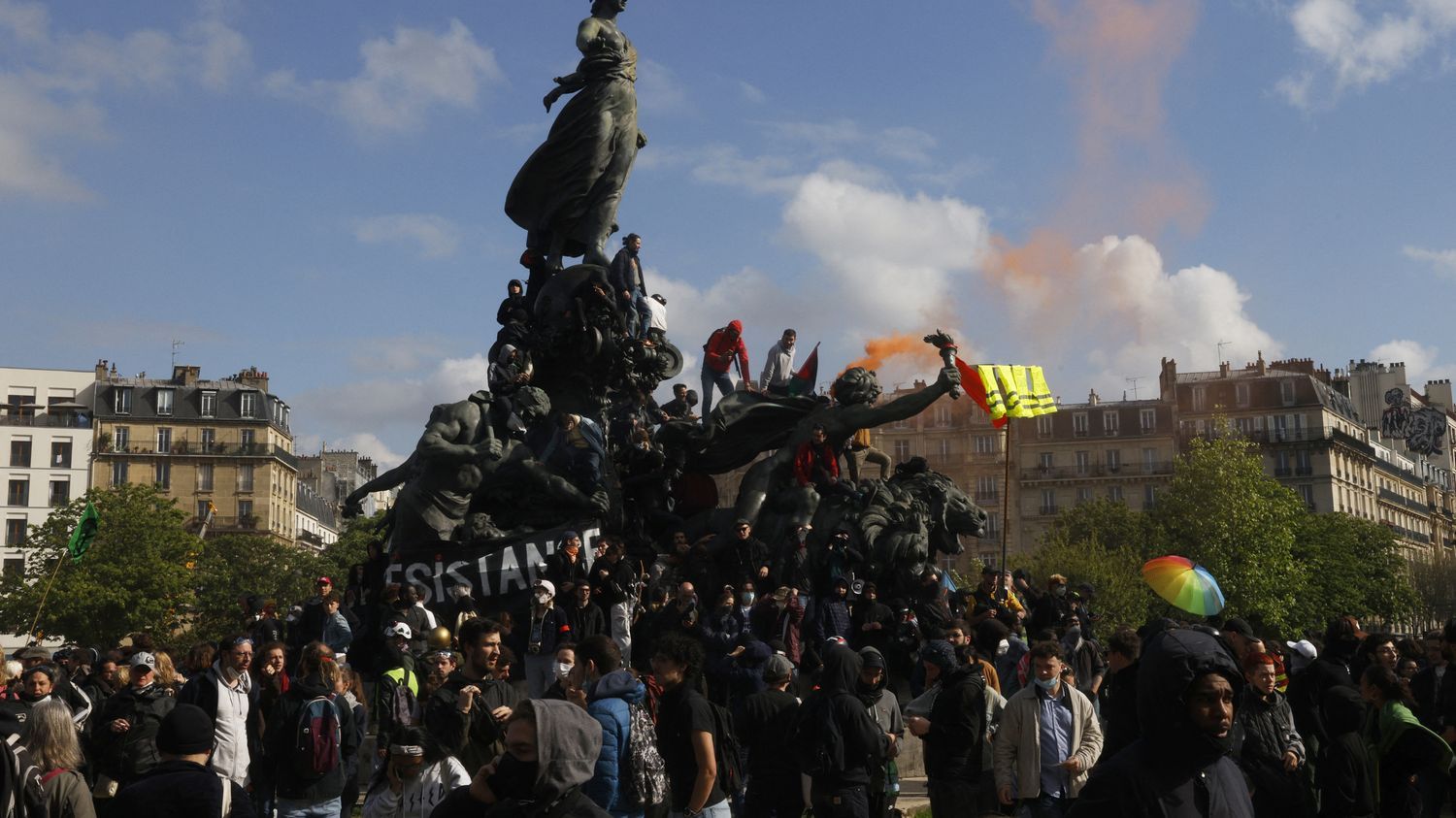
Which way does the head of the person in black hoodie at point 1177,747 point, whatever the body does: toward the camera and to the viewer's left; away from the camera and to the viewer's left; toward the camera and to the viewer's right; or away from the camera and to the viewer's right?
toward the camera and to the viewer's right

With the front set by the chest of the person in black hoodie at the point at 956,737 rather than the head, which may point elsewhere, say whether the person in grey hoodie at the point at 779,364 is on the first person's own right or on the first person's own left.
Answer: on the first person's own right

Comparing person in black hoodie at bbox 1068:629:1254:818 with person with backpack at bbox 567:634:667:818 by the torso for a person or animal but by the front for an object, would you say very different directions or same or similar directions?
very different directions

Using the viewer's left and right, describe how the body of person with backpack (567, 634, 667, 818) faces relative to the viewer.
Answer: facing away from the viewer and to the left of the viewer

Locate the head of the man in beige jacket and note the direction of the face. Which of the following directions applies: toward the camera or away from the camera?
toward the camera

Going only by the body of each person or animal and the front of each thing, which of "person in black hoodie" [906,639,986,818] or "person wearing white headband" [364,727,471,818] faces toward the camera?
the person wearing white headband

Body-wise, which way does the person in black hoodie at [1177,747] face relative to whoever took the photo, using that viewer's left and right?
facing the viewer and to the right of the viewer

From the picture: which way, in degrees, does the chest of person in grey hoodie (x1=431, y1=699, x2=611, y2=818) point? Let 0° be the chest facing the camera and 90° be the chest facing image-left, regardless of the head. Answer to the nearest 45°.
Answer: approximately 45°

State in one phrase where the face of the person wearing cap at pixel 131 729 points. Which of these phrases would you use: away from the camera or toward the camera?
toward the camera

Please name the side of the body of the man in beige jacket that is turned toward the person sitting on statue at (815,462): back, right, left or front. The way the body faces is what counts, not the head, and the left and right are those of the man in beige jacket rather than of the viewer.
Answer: back

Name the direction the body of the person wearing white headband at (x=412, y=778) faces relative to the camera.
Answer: toward the camera

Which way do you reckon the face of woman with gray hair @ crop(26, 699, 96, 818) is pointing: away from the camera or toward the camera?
away from the camera

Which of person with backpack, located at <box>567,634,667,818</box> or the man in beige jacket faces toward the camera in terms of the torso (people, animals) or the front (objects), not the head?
the man in beige jacket
